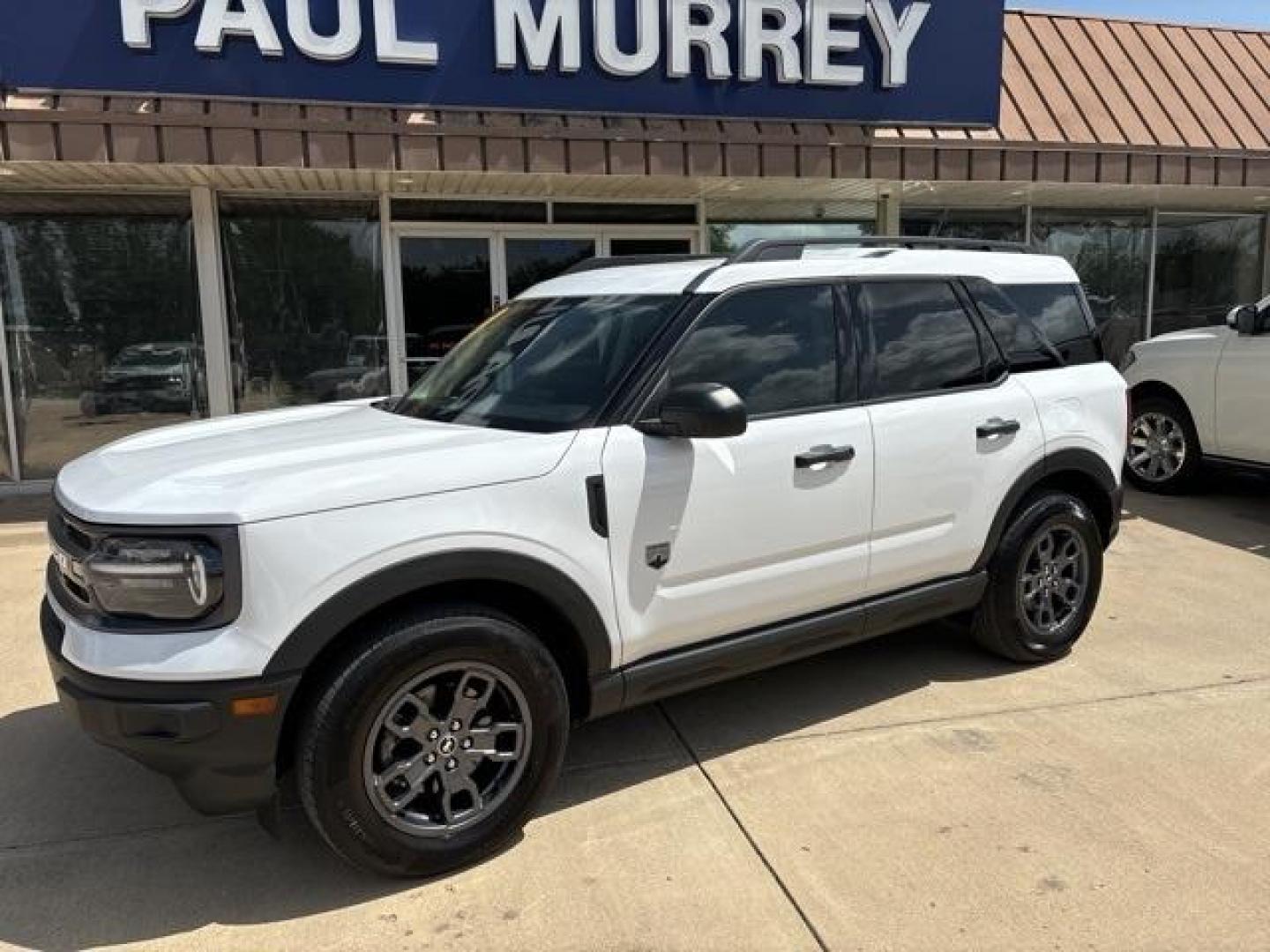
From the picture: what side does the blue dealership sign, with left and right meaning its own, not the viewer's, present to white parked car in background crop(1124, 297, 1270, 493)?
left

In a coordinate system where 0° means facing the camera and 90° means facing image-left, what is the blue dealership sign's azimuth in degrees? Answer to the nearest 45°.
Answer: approximately 0°

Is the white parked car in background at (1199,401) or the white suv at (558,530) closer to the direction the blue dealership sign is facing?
the white suv

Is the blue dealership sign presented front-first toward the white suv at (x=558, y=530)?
yes

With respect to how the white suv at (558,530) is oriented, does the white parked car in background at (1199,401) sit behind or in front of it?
behind

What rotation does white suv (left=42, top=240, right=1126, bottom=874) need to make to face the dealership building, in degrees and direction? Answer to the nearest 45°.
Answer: approximately 135° to its right

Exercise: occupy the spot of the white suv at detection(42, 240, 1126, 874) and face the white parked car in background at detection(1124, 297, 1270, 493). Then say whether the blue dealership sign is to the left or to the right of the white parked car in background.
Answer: left
